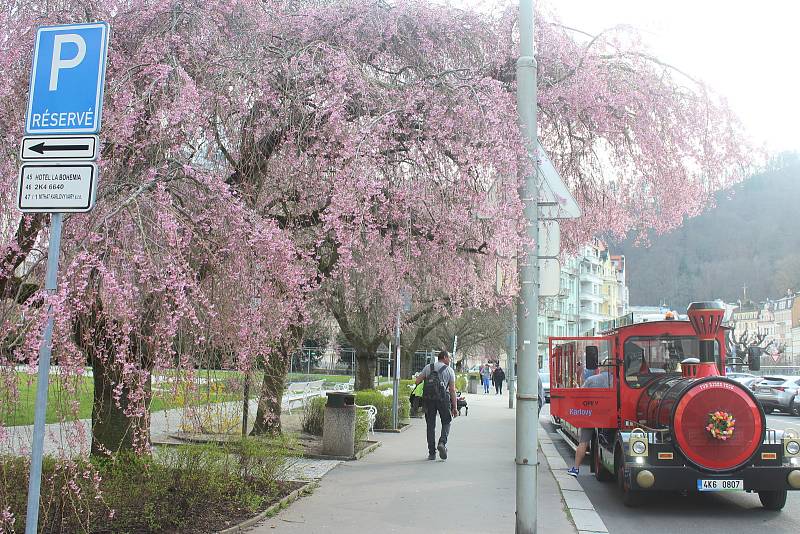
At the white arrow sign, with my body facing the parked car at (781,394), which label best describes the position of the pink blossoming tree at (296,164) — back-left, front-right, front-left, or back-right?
front-left

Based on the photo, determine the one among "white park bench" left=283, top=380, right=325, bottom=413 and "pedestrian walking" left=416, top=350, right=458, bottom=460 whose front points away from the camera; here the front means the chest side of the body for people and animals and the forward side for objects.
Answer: the pedestrian walking

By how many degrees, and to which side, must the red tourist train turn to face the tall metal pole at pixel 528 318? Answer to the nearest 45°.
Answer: approximately 90° to its right

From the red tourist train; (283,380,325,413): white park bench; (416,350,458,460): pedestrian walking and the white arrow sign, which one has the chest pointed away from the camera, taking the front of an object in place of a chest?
the pedestrian walking

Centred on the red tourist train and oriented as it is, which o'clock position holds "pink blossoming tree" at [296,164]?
The pink blossoming tree is roughly at 3 o'clock from the red tourist train.

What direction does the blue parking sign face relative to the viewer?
toward the camera

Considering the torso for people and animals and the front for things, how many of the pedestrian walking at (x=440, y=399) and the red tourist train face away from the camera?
1

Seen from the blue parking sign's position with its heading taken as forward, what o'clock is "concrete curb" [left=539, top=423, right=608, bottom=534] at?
The concrete curb is roughly at 8 o'clock from the blue parking sign.

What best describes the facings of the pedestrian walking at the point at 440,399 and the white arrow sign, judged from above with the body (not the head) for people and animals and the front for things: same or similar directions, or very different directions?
very different directions

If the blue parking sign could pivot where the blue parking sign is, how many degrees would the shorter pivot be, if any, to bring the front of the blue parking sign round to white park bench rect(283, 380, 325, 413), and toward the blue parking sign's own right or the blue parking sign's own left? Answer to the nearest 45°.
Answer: approximately 180°

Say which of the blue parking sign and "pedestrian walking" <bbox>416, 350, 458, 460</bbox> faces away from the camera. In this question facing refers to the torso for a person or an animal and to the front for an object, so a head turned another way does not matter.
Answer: the pedestrian walking

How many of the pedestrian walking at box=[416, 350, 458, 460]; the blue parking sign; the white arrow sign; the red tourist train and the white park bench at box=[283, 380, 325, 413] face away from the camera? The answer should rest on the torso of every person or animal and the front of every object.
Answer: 1

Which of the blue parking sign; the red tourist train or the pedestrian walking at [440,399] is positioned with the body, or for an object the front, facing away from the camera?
the pedestrian walking

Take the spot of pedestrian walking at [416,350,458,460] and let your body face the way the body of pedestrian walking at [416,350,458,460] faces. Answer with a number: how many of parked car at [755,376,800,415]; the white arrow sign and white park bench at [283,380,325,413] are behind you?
1

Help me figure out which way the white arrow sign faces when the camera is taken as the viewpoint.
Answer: facing the viewer

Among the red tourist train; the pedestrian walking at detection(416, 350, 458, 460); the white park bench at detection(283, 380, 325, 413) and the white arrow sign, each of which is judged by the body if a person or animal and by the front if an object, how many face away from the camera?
1
